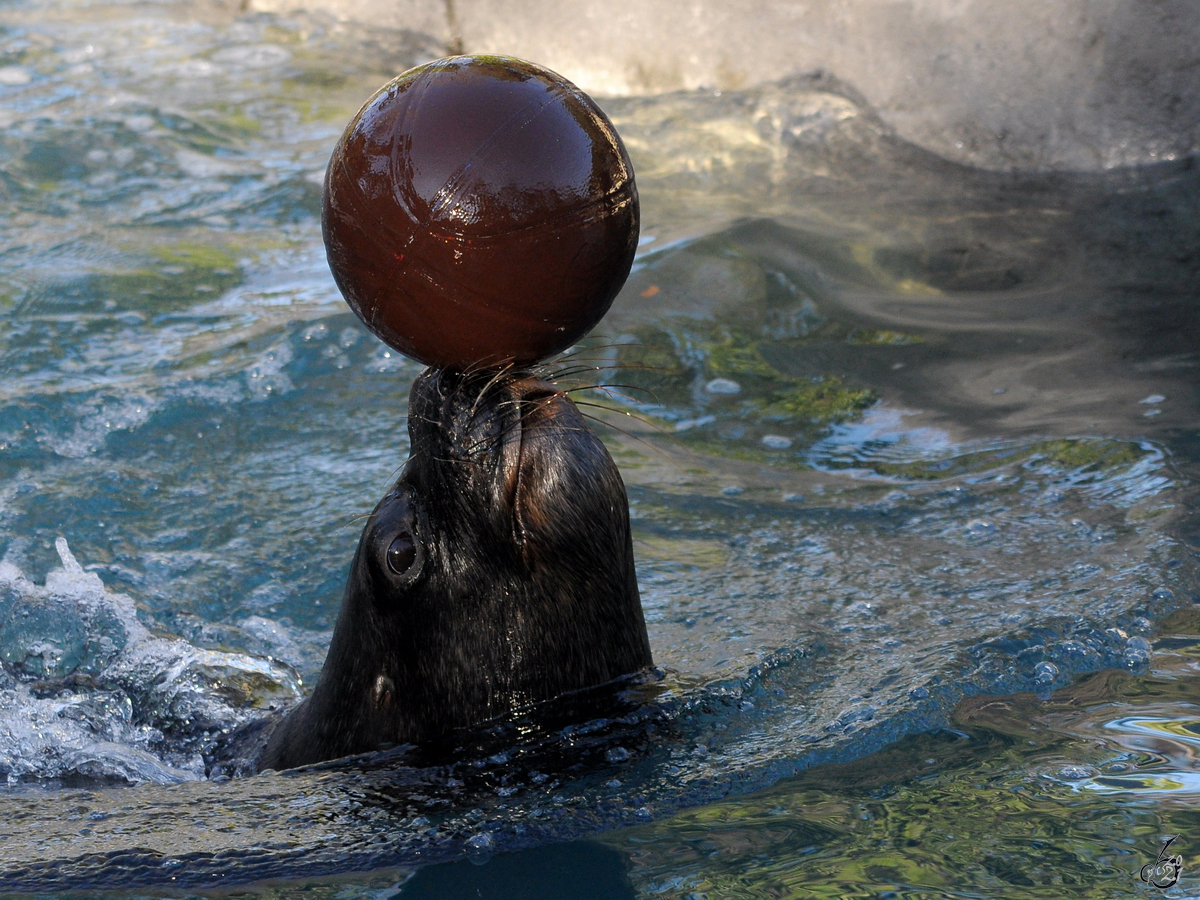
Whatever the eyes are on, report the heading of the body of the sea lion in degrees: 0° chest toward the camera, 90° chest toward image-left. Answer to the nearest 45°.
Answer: approximately 270°
